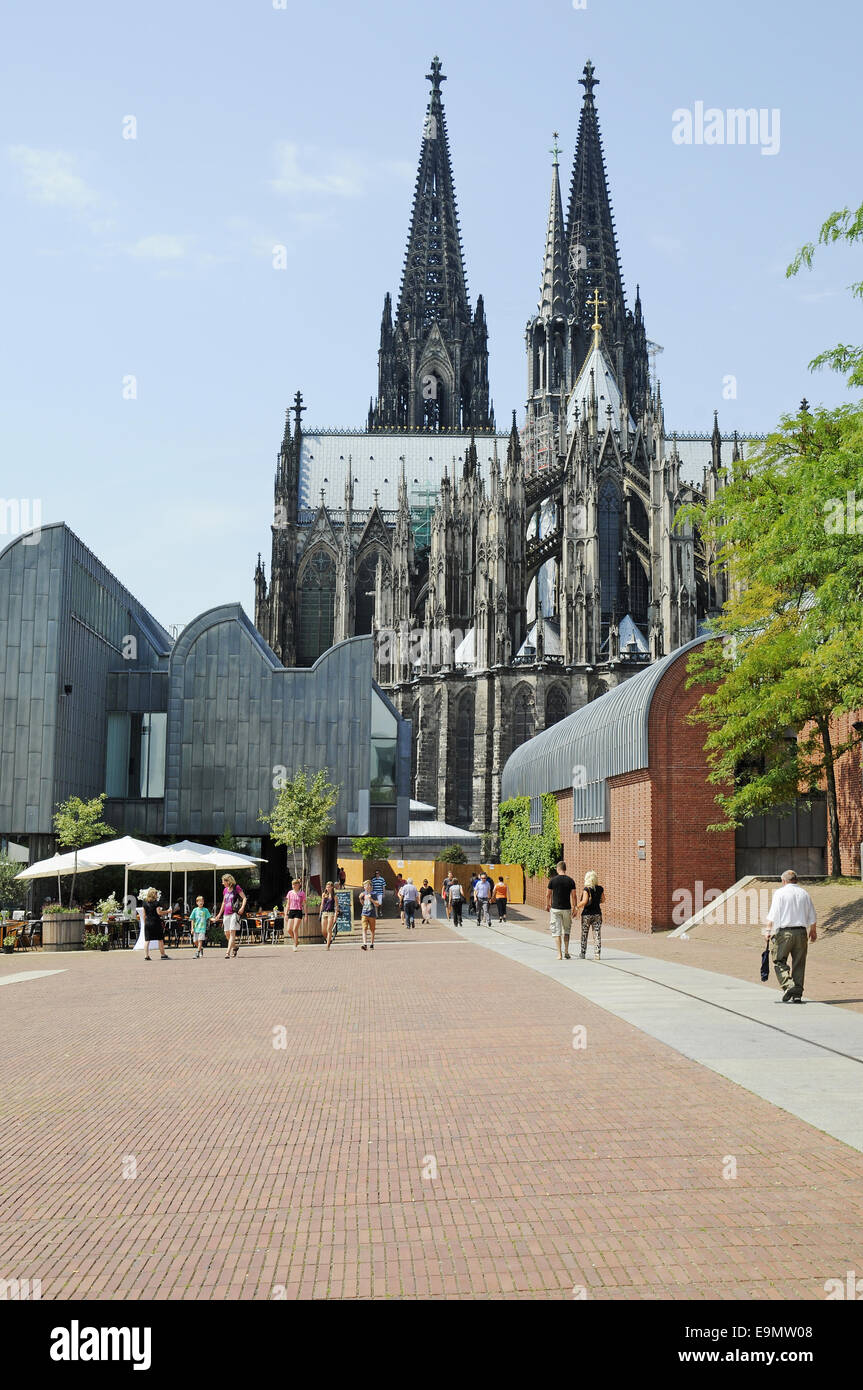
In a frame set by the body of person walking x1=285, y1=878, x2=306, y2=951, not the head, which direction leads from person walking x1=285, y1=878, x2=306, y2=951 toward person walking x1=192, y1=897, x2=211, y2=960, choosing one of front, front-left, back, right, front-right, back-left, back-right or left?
front-right

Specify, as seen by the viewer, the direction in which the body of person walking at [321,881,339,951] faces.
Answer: toward the camera

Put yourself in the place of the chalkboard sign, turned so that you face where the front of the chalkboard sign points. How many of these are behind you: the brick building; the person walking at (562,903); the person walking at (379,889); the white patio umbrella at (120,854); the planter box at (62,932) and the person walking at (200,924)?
1

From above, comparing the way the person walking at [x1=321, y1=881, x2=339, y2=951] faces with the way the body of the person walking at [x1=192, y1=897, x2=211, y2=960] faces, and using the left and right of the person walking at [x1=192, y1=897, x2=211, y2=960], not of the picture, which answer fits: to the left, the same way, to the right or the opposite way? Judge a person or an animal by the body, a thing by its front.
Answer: the same way

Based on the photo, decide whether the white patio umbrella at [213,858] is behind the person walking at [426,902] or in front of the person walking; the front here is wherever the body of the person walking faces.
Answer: in front

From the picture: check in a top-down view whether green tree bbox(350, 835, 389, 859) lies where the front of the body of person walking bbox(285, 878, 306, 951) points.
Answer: no

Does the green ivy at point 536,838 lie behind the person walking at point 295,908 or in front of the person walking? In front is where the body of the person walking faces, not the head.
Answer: behind

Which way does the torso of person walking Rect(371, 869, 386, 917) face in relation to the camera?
toward the camera

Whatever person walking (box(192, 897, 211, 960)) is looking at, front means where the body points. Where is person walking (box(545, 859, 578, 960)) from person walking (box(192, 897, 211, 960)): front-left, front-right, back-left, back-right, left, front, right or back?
front-left
